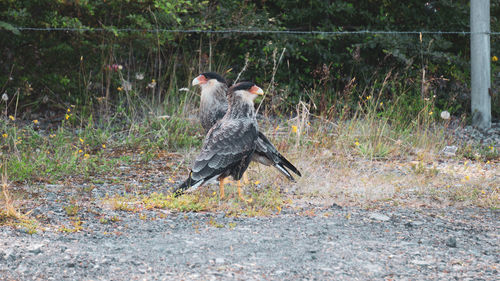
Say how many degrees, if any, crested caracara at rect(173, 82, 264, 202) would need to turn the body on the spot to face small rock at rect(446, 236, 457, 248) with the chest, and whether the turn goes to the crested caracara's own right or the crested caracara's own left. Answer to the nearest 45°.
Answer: approximately 45° to the crested caracara's own right

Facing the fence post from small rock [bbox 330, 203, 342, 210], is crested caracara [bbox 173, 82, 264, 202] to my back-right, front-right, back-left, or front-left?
back-left

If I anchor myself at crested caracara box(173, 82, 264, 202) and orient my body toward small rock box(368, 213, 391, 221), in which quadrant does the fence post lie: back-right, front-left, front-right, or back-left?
front-left

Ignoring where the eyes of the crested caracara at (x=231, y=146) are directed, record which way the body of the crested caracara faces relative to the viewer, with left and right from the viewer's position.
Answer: facing to the right of the viewer

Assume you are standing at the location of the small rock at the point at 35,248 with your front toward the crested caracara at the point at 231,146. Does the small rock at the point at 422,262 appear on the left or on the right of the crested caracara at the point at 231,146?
right

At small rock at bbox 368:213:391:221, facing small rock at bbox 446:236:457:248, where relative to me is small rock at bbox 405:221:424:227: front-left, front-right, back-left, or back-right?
front-left
